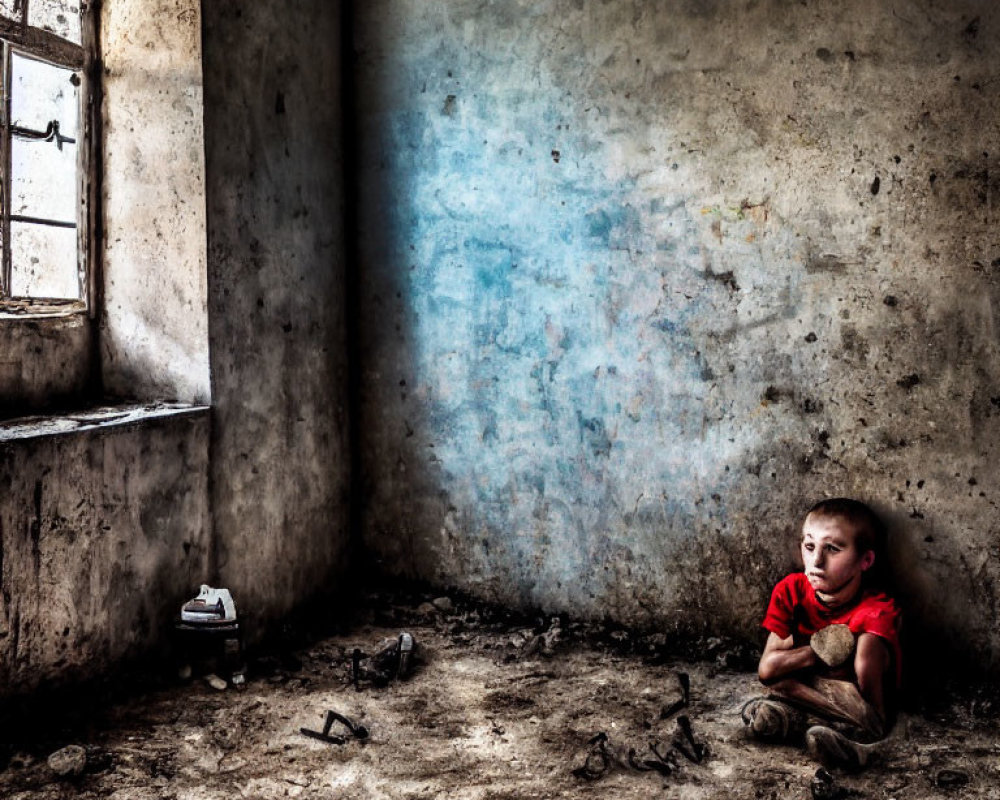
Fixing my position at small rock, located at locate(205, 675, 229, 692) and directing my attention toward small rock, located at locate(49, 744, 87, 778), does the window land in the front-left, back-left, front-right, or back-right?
front-right

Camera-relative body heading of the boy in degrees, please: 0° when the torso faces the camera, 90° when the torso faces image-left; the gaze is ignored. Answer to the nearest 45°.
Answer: approximately 45°

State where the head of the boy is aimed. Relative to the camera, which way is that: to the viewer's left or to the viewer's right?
to the viewer's left

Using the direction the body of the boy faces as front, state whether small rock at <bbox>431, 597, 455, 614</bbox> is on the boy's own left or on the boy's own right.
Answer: on the boy's own right

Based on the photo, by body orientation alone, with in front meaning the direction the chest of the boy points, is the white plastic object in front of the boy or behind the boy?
in front

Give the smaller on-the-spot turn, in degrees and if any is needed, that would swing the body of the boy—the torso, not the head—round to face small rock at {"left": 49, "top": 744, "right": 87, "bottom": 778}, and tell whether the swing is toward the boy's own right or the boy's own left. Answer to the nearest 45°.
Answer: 0° — they already face it

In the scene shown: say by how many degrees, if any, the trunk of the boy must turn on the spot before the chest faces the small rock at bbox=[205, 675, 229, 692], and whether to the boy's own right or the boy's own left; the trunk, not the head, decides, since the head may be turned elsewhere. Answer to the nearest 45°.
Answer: approximately 45° to the boy's own right

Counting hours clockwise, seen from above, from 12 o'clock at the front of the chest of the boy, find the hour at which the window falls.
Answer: The window is roughly at 1 o'clock from the boy.
